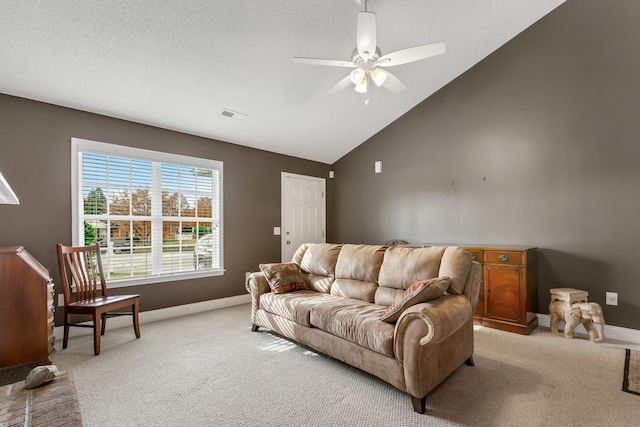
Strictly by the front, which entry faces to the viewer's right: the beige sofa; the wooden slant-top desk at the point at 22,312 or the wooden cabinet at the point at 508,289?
the wooden slant-top desk at the point at 22,312

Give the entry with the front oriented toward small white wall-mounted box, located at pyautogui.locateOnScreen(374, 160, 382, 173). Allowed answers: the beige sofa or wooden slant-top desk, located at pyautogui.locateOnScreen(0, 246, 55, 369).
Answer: the wooden slant-top desk

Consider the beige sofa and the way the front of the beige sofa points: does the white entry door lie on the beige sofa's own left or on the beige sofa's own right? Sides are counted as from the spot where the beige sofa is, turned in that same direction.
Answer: on the beige sofa's own right

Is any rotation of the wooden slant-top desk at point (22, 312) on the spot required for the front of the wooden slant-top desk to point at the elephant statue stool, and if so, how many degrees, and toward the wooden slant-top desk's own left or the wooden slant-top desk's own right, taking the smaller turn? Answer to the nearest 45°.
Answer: approximately 45° to the wooden slant-top desk's own right

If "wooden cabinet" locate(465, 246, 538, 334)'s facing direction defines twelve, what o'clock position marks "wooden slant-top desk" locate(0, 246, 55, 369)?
"wooden slant-top desk" locate(0, 246, 55, 369) is roughly at 12 o'clock from "wooden cabinet" locate(465, 246, 538, 334).

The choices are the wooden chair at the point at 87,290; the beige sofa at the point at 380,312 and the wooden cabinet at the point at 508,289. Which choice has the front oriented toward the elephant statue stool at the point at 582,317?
the wooden chair

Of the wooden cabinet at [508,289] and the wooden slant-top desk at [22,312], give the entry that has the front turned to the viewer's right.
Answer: the wooden slant-top desk at [22,312]

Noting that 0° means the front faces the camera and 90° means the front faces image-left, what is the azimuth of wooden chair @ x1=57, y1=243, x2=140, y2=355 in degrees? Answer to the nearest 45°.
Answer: approximately 315°

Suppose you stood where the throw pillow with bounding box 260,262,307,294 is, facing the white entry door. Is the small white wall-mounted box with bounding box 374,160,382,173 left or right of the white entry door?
right

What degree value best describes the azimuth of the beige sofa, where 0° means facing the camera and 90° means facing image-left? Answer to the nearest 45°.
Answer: approximately 45°

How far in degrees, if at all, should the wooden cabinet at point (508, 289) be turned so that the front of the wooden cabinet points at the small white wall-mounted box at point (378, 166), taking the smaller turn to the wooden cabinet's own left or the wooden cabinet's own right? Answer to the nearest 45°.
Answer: approximately 90° to the wooden cabinet's own right

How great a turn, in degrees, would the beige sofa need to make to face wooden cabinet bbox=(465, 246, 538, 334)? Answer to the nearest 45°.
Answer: approximately 180°

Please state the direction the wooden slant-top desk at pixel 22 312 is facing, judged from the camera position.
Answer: facing to the right of the viewer

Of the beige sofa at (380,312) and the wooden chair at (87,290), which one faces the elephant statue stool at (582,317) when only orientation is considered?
the wooden chair
